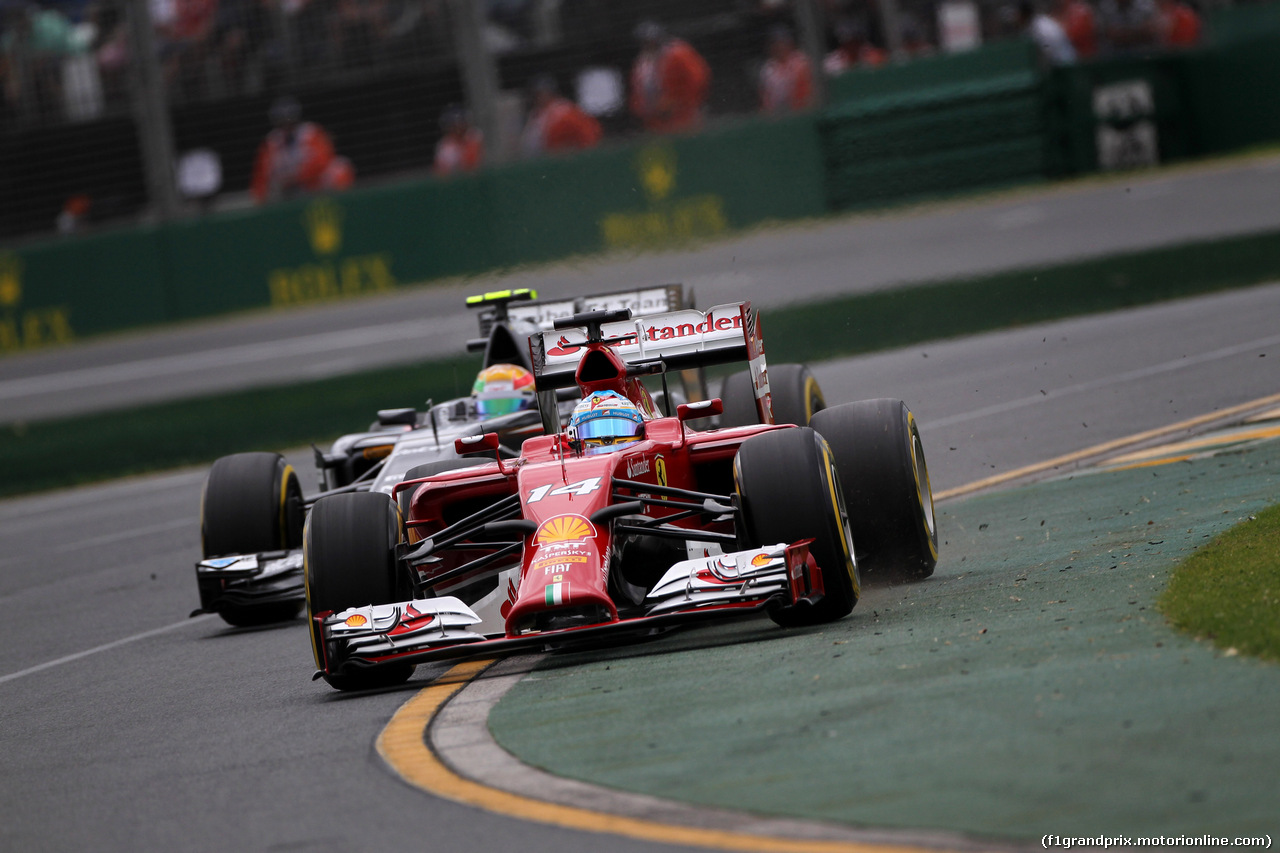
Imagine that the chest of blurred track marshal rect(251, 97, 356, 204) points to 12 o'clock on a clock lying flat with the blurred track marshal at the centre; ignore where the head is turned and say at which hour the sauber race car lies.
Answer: The sauber race car is roughly at 12 o'clock from the blurred track marshal.

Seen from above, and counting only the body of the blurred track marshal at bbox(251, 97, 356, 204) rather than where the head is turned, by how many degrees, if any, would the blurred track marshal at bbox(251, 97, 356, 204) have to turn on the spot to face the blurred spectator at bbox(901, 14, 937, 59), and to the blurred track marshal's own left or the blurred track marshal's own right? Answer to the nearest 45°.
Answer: approximately 90° to the blurred track marshal's own left

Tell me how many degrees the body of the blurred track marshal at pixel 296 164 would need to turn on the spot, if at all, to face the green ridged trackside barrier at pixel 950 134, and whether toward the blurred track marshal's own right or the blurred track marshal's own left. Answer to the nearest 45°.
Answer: approximately 45° to the blurred track marshal's own left

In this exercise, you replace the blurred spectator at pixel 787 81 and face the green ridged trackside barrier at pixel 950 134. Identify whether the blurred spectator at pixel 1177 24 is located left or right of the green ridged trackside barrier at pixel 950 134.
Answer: left

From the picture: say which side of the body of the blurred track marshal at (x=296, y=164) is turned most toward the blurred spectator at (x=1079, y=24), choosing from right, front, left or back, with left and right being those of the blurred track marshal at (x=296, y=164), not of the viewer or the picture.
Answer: left

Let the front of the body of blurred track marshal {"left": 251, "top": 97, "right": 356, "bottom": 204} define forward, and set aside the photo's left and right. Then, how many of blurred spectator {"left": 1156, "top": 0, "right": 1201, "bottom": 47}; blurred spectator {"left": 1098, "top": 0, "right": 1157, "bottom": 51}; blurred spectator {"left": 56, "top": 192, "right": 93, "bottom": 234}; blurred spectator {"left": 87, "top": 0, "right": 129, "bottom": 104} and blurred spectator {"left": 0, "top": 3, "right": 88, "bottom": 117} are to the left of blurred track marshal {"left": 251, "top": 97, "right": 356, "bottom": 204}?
2

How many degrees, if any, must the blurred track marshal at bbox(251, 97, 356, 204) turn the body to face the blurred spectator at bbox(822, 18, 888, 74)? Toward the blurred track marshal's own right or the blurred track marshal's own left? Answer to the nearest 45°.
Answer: approximately 90° to the blurred track marshal's own left

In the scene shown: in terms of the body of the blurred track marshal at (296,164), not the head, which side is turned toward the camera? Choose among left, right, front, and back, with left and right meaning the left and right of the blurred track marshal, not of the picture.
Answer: front
